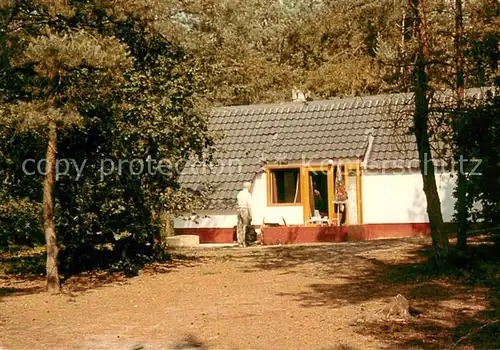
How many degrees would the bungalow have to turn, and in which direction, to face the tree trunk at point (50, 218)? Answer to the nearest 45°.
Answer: approximately 45° to its right

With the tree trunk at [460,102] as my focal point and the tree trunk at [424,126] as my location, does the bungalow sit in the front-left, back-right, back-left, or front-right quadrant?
back-left

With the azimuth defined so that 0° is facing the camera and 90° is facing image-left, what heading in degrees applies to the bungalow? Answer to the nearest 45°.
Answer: approximately 0°
